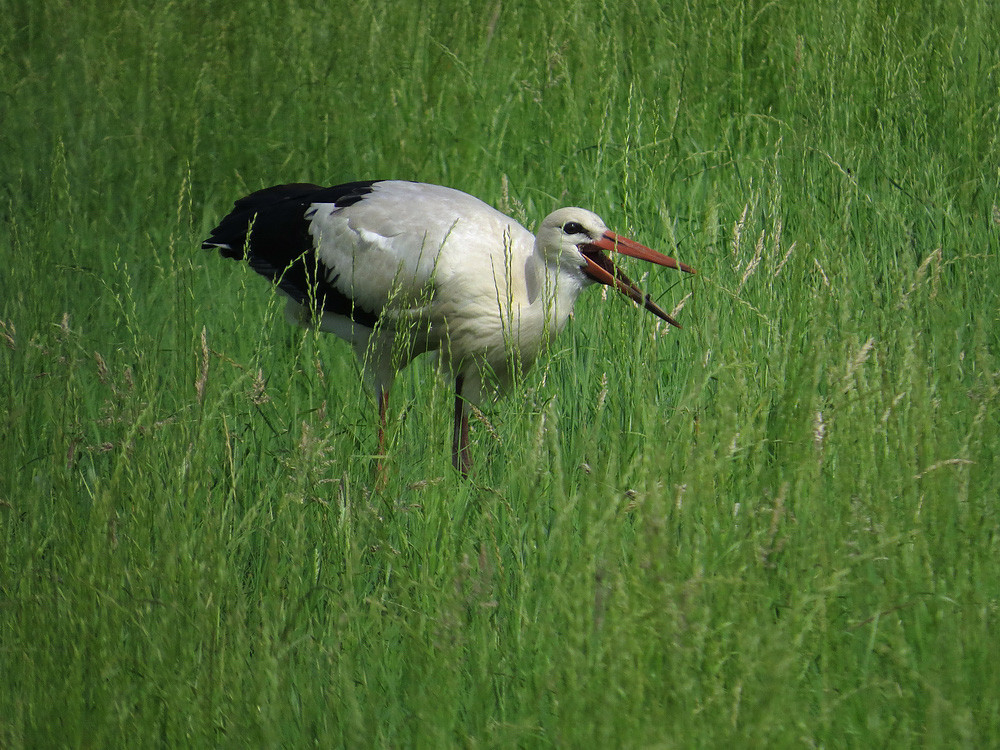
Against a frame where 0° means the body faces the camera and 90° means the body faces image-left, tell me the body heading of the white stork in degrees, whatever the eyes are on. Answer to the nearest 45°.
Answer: approximately 270°
